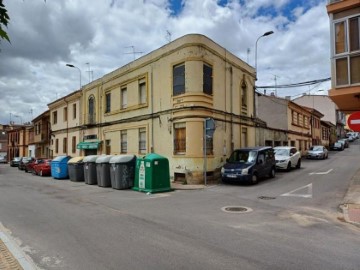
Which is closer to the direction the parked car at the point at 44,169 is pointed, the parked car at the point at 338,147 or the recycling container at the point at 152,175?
the recycling container

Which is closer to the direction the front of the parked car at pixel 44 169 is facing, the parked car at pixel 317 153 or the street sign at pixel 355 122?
the street sign

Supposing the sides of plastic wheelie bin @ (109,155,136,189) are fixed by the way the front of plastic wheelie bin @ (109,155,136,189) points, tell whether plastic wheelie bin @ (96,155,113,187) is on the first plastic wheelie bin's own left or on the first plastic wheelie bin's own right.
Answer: on the first plastic wheelie bin's own right

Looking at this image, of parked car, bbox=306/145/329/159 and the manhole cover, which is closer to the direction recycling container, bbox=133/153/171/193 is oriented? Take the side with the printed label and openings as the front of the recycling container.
the manhole cover

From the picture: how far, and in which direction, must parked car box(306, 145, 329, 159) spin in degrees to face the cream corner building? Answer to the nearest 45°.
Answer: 0° — it already faces it

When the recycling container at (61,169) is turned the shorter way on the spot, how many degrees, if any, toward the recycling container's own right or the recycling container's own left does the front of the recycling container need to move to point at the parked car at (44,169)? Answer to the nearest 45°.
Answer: approximately 135° to the recycling container's own right
